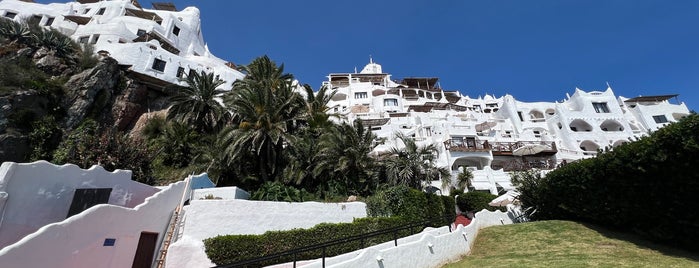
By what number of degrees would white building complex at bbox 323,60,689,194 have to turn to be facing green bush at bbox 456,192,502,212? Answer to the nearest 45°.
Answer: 0° — it already faces it

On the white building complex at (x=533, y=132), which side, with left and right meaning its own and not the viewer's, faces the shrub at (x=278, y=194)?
front

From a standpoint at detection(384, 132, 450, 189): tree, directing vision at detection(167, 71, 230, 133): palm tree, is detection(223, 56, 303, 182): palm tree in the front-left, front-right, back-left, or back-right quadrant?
front-left

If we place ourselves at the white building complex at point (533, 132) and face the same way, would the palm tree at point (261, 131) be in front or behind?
in front

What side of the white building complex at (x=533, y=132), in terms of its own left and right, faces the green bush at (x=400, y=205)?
front

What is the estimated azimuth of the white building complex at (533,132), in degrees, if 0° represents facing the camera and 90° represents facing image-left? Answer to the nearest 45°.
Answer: approximately 0°

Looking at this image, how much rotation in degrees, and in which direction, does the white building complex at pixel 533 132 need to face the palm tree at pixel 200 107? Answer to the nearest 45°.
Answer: approximately 45° to its right

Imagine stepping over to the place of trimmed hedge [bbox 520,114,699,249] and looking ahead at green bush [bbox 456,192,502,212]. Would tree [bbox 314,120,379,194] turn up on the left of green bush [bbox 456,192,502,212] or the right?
left

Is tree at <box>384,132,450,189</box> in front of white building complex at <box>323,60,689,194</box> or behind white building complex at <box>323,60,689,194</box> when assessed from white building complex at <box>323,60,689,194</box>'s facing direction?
in front

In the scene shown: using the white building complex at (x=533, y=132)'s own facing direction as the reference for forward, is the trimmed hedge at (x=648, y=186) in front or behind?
in front

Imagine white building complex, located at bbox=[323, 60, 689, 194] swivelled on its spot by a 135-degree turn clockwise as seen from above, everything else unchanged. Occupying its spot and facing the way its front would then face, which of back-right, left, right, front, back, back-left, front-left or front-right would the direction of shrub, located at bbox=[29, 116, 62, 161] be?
left

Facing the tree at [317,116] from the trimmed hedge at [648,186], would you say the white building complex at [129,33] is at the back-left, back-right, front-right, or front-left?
front-left
